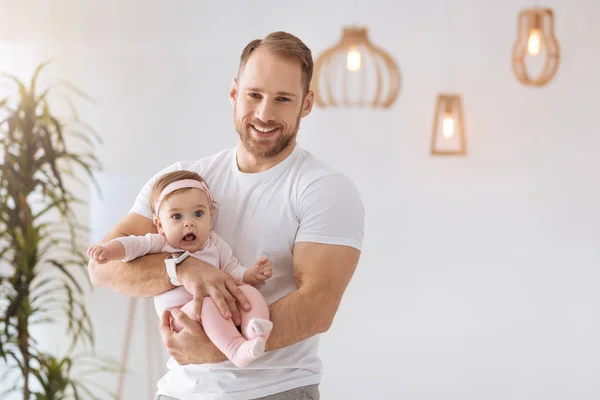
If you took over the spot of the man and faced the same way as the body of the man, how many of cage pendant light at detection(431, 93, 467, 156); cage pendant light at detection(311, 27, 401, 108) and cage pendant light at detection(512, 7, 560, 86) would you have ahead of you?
0

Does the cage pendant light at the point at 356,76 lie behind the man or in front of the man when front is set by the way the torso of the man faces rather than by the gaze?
behind

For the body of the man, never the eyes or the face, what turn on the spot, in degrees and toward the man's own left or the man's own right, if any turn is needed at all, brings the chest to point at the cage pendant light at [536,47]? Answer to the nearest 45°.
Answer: approximately 135° to the man's own left

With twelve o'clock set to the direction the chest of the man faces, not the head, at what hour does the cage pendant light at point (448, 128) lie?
The cage pendant light is roughly at 7 o'clock from the man.

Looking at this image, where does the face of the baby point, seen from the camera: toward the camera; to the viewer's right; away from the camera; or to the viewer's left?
toward the camera

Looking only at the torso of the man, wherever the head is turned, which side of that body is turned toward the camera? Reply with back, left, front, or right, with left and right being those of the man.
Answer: front
